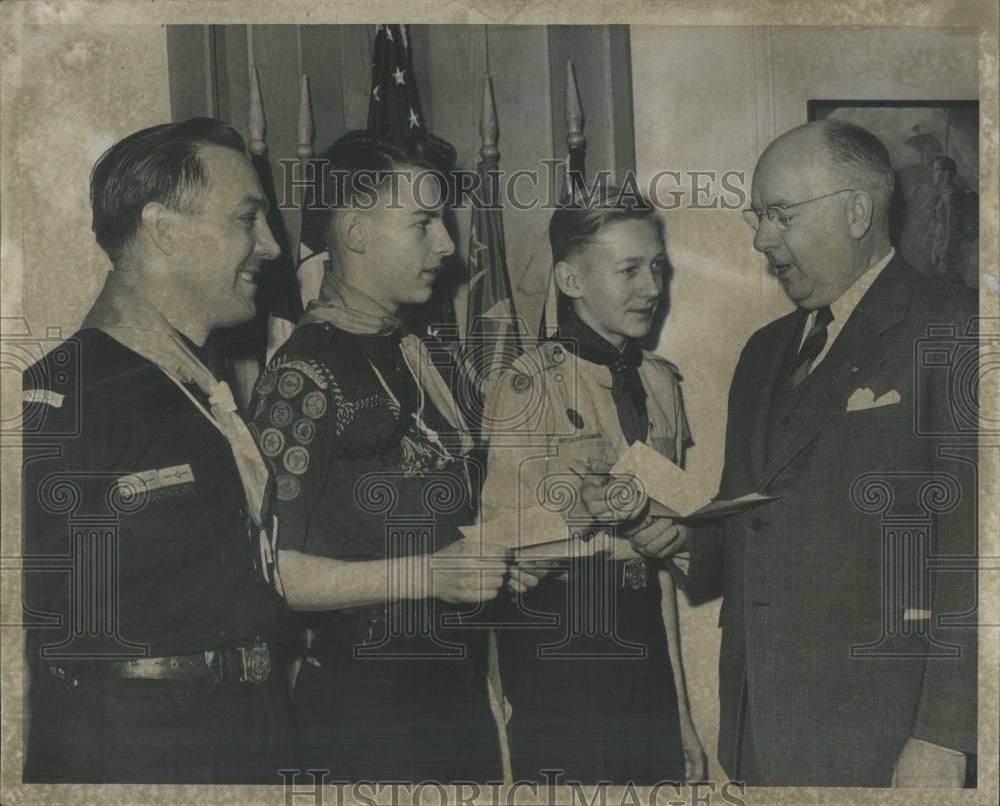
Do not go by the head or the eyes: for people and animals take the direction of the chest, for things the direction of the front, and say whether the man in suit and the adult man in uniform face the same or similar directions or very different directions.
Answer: very different directions

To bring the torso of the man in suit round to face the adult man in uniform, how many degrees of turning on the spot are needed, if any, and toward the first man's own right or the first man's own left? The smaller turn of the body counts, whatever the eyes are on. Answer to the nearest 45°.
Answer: approximately 45° to the first man's own right

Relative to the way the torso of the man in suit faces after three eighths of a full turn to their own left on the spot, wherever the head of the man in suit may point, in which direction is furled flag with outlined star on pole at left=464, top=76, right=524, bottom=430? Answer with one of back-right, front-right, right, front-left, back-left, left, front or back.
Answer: back

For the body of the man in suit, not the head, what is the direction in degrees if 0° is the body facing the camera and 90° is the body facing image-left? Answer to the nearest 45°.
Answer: approximately 45°

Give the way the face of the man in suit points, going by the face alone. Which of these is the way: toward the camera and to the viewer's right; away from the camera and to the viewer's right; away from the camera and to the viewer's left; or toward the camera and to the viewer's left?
toward the camera and to the viewer's left

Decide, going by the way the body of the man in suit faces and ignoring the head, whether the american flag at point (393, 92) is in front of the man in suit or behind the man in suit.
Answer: in front

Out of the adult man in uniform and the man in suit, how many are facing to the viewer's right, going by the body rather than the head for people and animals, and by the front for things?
1

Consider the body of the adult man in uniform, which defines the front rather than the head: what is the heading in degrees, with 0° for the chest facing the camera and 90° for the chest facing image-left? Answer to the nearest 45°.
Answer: approximately 270°

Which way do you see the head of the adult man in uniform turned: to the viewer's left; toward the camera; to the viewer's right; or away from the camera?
to the viewer's right
